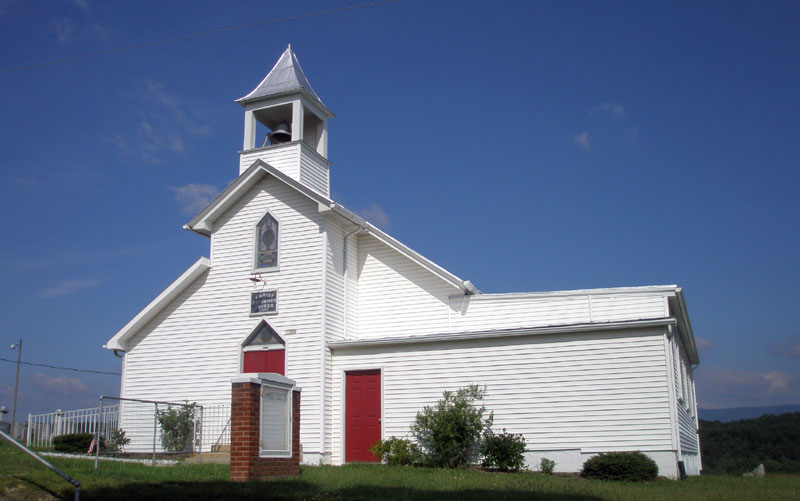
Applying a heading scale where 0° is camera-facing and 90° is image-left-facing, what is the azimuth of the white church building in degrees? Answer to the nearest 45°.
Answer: approximately 45°

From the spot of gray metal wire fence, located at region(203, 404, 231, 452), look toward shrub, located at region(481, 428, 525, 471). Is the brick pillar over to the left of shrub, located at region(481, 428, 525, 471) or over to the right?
right

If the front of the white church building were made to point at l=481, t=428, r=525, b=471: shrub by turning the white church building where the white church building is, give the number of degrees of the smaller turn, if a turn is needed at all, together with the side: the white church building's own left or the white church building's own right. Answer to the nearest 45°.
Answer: approximately 90° to the white church building's own left

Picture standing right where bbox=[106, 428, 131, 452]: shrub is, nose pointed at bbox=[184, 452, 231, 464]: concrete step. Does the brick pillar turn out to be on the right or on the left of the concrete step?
right

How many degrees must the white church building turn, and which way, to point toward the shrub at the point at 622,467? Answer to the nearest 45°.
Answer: approximately 90° to its left

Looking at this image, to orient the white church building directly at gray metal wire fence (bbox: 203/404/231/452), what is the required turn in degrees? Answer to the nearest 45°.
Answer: approximately 45° to its right

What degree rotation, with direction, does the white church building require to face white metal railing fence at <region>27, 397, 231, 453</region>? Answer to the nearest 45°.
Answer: approximately 45° to its right

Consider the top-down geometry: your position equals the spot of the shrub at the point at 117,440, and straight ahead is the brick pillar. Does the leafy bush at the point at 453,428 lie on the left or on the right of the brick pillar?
left

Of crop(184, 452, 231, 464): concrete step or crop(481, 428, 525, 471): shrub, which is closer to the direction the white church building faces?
the concrete step
